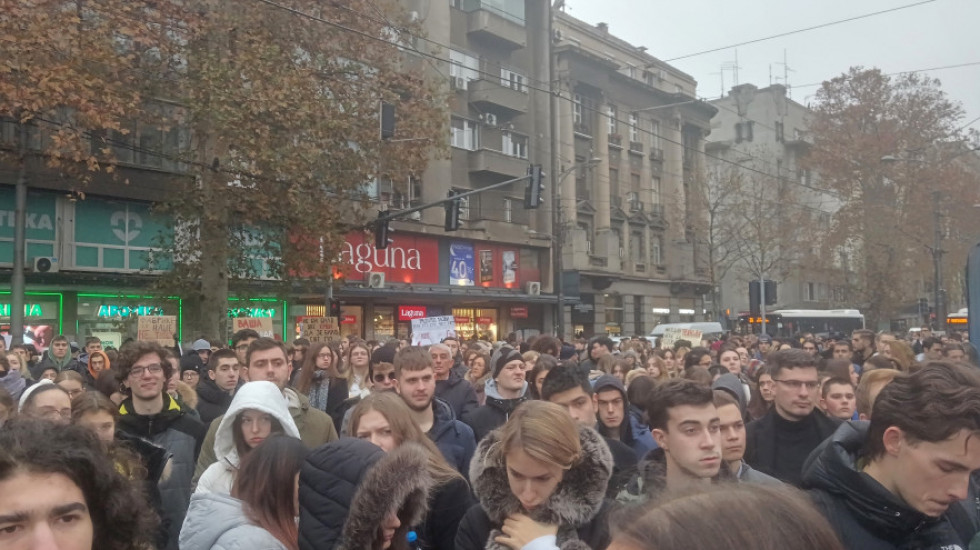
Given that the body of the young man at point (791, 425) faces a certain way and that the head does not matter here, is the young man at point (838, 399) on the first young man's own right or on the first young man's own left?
on the first young man's own left

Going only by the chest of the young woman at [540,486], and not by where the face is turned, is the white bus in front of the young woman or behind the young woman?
behind

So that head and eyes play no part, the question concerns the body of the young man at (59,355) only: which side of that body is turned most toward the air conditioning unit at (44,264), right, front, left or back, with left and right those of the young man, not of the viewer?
back

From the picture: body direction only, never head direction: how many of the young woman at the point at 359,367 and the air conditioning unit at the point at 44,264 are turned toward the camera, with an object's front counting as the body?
2

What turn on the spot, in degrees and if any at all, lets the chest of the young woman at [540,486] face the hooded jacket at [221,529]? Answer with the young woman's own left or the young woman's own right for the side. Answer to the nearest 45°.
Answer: approximately 90° to the young woman's own right

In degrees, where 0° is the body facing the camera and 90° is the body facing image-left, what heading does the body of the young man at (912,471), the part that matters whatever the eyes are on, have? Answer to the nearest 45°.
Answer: approximately 315°

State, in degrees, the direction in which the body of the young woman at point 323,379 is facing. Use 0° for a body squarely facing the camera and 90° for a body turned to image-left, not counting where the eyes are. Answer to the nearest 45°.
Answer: approximately 0°
